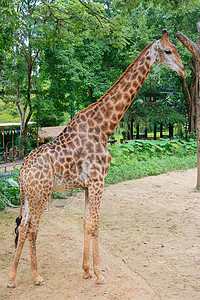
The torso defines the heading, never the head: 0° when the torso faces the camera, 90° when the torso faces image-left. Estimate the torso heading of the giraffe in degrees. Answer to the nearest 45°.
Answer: approximately 270°
